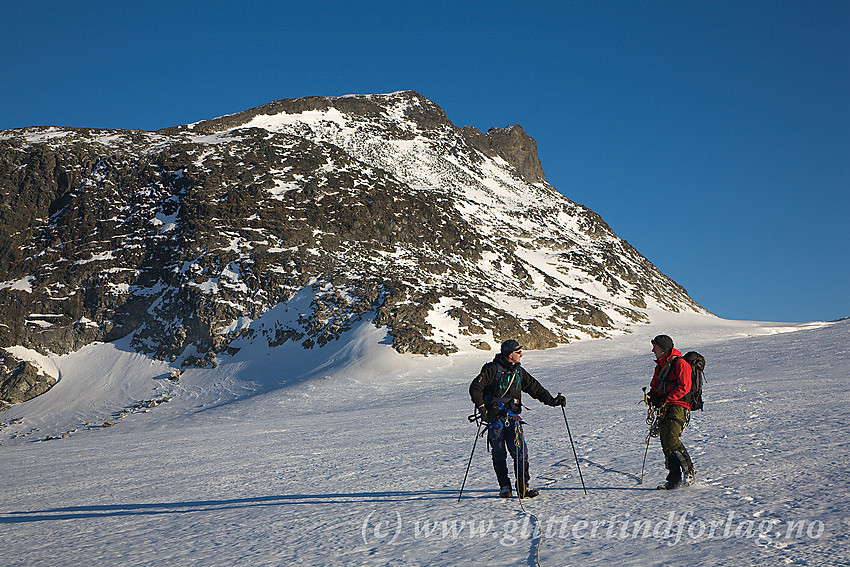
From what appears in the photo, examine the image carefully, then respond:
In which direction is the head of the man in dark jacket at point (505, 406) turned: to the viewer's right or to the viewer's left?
to the viewer's right

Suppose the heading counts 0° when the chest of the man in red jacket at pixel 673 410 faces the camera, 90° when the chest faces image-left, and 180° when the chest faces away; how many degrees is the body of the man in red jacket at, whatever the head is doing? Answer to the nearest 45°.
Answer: approximately 90°

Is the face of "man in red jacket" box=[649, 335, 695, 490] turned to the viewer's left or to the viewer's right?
to the viewer's left

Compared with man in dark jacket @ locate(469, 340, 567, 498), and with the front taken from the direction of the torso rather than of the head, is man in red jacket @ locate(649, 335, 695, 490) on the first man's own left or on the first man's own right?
on the first man's own left

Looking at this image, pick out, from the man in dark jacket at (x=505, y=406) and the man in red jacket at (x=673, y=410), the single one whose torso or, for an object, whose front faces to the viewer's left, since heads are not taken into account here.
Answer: the man in red jacket at (x=673, y=410)

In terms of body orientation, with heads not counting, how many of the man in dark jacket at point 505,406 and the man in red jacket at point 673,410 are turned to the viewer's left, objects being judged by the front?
1

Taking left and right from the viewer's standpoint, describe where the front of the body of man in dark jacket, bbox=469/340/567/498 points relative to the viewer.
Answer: facing the viewer and to the right of the viewer

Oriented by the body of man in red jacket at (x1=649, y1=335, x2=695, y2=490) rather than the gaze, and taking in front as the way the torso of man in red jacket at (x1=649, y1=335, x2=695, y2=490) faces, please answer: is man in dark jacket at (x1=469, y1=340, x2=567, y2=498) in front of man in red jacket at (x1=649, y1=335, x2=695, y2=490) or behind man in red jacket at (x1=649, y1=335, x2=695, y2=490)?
in front
